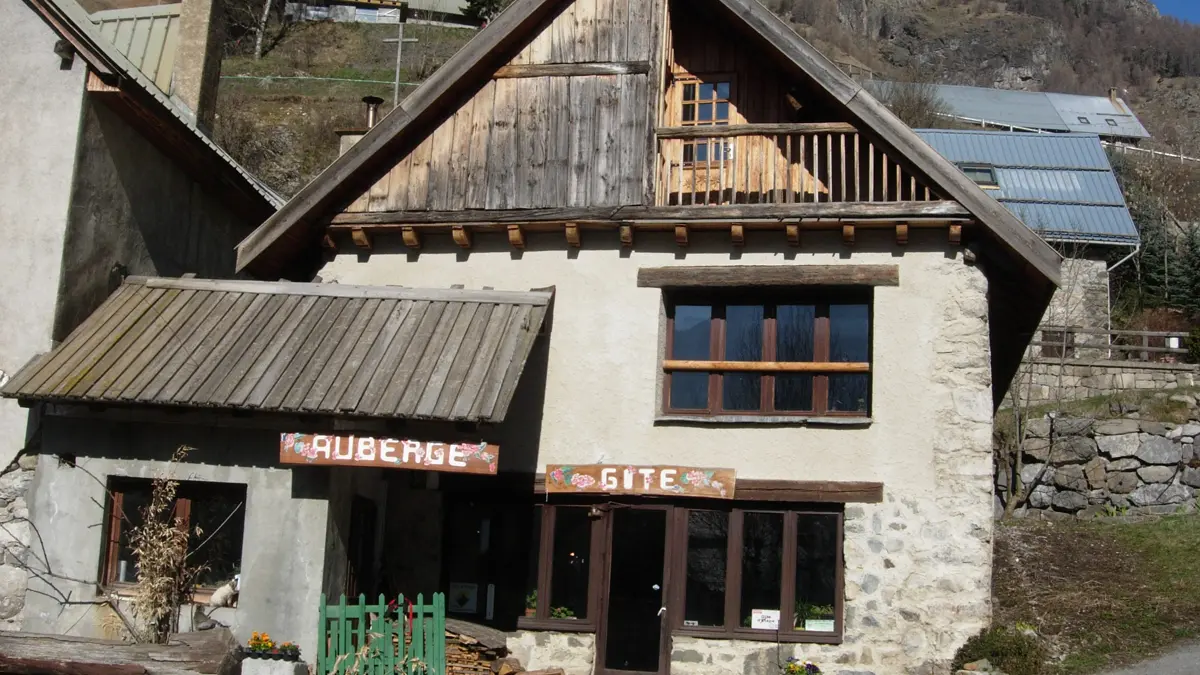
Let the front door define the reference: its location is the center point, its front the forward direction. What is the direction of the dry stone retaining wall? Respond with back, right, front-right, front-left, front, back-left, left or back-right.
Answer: back-left

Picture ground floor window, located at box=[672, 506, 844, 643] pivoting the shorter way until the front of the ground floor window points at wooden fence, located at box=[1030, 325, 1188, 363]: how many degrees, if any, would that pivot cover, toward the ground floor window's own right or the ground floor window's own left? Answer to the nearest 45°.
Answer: approximately 135° to the ground floor window's own left

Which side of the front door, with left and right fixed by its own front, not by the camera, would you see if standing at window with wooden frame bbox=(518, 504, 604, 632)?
right

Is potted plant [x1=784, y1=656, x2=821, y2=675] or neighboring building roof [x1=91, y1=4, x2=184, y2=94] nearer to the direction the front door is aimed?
the potted plant

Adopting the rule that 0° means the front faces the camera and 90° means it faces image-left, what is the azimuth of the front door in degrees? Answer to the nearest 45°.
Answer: approximately 0°

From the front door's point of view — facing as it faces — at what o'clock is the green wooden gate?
The green wooden gate is roughly at 2 o'clock from the front door.

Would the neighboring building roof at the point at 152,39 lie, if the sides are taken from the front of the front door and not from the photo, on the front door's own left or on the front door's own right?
on the front door's own right

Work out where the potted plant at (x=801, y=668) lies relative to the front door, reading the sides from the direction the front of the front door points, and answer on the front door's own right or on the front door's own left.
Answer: on the front door's own left

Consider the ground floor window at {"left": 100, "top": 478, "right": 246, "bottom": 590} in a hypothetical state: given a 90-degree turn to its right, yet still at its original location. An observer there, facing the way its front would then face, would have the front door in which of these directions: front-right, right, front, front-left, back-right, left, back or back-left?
back

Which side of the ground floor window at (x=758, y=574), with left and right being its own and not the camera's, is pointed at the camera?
front
